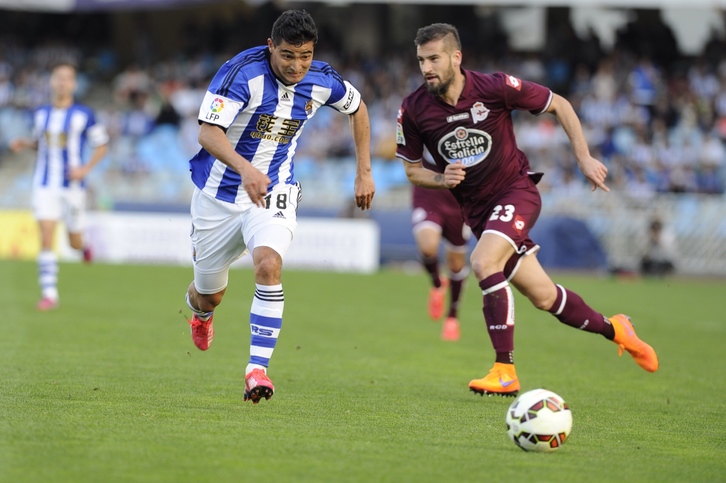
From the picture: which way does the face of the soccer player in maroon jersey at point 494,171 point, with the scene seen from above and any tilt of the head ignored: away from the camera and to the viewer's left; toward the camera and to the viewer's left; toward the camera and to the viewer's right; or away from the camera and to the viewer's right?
toward the camera and to the viewer's left

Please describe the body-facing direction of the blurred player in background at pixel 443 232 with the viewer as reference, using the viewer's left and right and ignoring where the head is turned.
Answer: facing the viewer

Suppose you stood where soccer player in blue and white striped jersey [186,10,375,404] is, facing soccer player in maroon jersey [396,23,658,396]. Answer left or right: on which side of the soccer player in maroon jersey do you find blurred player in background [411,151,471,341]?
left

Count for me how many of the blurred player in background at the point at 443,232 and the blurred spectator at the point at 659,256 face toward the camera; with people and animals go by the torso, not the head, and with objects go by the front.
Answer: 2

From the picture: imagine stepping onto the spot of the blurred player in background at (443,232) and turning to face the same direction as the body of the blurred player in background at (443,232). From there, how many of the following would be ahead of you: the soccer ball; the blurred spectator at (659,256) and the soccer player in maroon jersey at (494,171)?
2

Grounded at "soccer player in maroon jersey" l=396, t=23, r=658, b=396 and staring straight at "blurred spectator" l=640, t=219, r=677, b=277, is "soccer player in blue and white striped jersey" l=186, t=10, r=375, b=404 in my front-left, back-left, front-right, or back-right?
back-left

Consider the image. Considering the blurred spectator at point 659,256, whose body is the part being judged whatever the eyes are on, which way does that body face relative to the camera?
toward the camera

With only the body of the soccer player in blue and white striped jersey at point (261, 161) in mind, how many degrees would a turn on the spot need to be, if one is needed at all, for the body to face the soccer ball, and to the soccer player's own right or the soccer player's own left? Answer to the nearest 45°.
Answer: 0° — they already face it

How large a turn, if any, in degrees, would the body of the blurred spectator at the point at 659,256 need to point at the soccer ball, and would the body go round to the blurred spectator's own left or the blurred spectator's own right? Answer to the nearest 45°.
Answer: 0° — they already face it

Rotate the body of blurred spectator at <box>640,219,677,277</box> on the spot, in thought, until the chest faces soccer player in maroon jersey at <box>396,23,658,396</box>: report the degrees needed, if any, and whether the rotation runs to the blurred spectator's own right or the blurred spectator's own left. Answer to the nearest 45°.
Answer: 0° — they already face them

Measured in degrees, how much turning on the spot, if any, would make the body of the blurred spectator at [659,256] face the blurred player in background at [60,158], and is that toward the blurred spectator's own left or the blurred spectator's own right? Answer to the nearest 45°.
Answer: approximately 45° to the blurred spectator's own right

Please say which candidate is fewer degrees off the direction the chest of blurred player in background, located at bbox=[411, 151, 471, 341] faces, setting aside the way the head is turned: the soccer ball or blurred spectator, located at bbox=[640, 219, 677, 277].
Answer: the soccer ball
